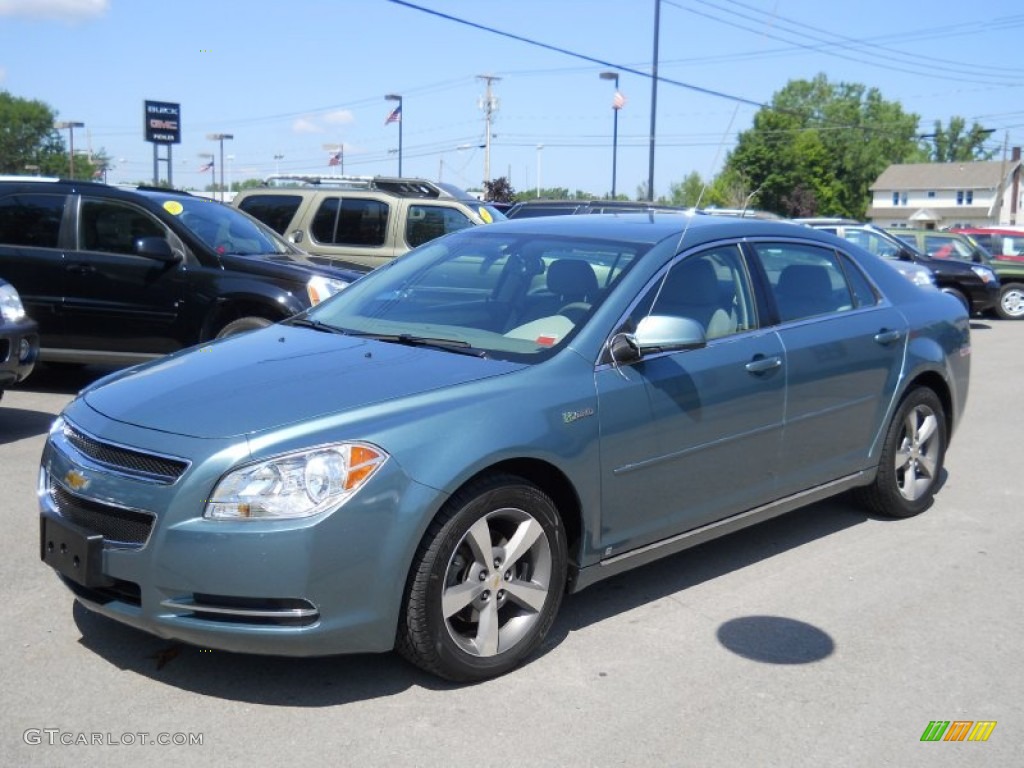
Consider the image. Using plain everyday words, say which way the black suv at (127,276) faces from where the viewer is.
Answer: facing the viewer and to the right of the viewer

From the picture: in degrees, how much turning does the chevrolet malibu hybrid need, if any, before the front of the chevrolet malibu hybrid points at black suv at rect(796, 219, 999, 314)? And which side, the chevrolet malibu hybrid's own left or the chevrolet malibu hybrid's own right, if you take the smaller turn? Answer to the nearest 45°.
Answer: approximately 180°

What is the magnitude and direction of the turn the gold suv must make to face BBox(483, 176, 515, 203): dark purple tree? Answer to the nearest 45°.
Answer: approximately 135° to its left

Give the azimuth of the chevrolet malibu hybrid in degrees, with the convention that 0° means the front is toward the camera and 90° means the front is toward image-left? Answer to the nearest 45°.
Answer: approximately 45°

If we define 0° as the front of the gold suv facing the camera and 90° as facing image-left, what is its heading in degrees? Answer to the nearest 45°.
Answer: approximately 315°

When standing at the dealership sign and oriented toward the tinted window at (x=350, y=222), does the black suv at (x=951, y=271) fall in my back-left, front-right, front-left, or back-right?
front-left

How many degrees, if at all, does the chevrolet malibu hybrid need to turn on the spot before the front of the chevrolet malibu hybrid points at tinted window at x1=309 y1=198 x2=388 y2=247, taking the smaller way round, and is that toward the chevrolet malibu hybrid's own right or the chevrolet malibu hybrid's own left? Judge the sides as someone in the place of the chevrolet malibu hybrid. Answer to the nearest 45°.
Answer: approximately 135° to the chevrolet malibu hybrid's own right

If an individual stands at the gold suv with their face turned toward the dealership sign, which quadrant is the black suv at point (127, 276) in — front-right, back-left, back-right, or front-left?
back-left

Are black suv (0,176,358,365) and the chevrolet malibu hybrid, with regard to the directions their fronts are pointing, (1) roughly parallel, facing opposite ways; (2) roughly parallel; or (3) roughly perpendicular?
roughly perpendicular

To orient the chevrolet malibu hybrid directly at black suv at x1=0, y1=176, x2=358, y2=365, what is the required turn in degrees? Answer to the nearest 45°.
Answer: approximately 90° to its right

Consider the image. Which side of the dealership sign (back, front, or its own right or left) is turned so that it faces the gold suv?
front

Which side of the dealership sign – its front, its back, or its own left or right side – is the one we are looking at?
front

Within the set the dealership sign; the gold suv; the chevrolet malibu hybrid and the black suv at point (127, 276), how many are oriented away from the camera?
0

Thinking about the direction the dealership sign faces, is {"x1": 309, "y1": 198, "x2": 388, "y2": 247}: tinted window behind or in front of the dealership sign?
in front

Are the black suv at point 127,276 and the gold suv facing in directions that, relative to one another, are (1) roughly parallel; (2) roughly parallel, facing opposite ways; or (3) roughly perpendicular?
roughly parallel

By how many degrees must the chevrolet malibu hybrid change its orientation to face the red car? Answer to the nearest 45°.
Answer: approximately 180°
